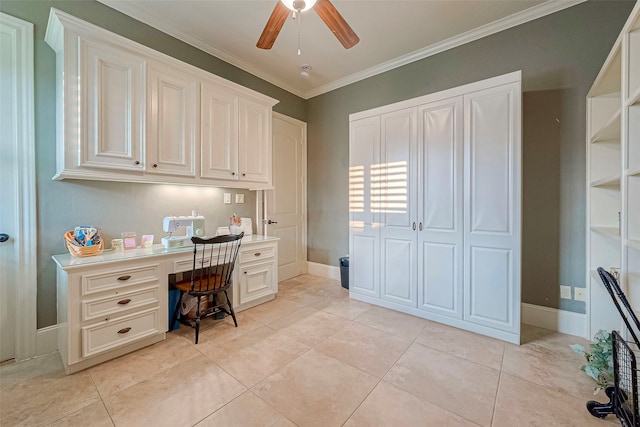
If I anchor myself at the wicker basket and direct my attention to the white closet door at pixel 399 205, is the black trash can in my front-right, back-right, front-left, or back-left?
front-left

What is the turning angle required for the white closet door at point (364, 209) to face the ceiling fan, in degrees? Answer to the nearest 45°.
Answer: approximately 45° to its left

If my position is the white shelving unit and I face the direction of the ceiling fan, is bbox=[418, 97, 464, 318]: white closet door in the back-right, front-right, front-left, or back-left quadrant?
front-right

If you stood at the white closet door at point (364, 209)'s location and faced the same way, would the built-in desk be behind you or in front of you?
in front

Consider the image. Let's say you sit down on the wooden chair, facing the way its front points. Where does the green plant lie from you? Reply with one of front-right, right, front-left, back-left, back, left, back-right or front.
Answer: back

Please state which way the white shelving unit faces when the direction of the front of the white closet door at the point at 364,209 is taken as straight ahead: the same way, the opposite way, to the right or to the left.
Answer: to the right

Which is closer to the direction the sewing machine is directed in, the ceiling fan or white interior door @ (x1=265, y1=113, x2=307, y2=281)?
the ceiling fan

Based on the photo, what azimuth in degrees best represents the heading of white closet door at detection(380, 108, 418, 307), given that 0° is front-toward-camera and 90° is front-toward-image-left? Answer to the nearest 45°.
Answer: approximately 45°

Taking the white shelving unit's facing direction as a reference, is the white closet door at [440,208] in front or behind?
in front

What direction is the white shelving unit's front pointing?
to the viewer's left

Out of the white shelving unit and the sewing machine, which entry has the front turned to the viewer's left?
the white shelving unit

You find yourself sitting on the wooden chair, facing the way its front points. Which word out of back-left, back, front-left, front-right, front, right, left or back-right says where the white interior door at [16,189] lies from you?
front-left

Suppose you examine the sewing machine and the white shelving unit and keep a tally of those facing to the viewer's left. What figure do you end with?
1

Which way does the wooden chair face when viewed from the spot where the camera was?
facing away from the viewer and to the left of the viewer

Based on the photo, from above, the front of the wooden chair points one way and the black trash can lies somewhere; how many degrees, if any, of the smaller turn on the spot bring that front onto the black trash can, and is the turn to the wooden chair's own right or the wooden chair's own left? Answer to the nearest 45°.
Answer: approximately 135° to the wooden chair's own right

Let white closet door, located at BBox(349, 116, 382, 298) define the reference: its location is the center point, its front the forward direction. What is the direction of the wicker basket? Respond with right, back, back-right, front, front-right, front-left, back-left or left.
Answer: front

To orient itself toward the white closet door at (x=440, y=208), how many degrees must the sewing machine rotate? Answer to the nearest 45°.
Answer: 0° — it already faces it

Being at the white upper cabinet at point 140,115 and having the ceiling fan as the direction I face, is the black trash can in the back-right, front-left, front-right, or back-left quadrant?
front-left

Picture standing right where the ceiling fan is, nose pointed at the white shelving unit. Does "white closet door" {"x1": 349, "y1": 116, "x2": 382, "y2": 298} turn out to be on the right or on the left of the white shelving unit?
left
